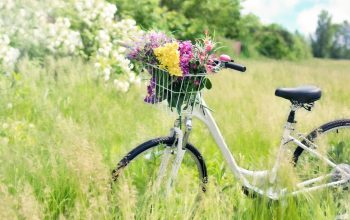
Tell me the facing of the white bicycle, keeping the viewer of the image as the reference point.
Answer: facing to the left of the viewer

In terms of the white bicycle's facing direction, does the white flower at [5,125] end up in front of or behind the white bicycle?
in front

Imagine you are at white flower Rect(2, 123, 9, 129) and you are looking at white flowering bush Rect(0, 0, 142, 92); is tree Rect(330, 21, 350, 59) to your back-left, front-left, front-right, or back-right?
front-right

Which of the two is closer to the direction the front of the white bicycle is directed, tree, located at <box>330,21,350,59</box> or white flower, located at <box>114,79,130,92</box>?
the white flower

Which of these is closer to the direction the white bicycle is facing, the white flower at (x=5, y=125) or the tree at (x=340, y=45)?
the white flower

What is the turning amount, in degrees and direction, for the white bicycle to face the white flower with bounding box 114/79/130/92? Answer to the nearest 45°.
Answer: approximately 45° to its right

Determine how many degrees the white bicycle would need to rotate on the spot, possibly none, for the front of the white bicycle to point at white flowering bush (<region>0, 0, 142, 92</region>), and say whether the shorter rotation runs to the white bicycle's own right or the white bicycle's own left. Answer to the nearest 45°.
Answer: approximately 45° to the white bicycle's own right

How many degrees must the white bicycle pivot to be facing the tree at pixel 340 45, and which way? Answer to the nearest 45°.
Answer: approximately 90° to its right

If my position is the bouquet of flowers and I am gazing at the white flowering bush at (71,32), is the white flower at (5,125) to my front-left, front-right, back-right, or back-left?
front-left
